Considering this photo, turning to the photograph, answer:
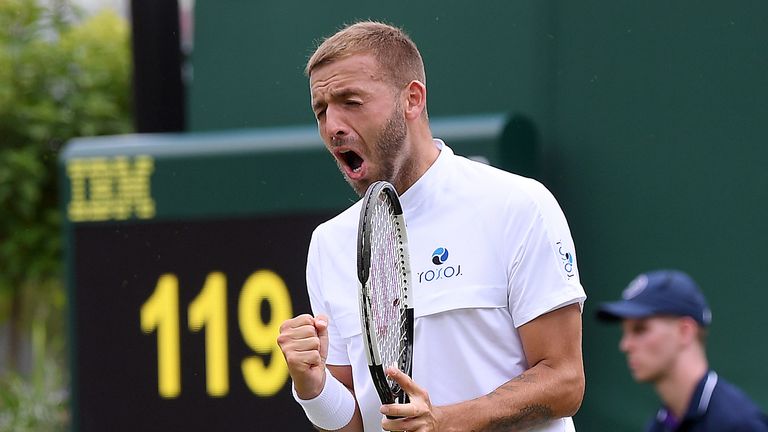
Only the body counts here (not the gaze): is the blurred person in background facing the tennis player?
no

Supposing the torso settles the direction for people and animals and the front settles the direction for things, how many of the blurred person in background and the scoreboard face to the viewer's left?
1

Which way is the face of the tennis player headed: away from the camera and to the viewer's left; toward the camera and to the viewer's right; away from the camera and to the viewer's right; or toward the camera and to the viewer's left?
toward the camera and to the viewer's left

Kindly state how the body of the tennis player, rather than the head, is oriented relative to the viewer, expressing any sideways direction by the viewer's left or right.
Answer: facing the viewer and to the left of the viewer

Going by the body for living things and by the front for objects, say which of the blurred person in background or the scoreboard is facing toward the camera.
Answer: the scoreboard

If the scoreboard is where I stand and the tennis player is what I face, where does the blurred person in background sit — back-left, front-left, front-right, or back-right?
front-left

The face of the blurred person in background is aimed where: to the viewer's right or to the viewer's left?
to the viewer's left

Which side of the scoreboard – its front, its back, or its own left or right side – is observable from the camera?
front

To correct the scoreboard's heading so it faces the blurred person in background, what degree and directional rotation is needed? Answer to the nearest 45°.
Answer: approximately 45° to its left

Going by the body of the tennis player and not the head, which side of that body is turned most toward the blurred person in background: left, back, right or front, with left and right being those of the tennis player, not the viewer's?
back

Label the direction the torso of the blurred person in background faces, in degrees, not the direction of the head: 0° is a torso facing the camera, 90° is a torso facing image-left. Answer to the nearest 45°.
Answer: approximately 90°

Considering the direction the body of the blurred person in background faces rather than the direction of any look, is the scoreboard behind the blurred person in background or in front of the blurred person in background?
in front
